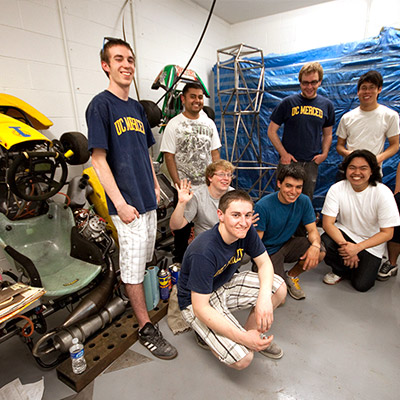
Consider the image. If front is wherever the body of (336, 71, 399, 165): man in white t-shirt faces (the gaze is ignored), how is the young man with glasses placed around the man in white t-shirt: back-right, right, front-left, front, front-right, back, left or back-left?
front-right

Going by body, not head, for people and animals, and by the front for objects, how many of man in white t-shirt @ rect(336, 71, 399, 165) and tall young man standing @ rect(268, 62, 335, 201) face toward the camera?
2

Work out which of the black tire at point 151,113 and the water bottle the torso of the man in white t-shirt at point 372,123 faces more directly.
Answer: the water bottle

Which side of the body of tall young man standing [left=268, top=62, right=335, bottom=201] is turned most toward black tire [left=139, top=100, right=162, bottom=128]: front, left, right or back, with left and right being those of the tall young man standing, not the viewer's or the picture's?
right

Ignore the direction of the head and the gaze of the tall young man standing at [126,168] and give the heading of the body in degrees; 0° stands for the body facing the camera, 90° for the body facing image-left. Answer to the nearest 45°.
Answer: approximately 315°
